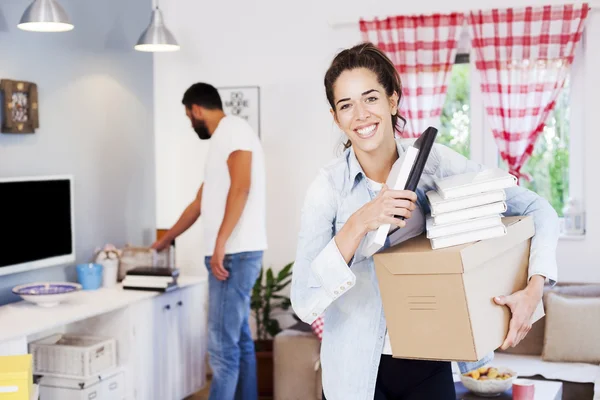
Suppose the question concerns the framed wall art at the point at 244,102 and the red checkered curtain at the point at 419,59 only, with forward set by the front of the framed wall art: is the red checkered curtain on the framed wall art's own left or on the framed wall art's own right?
on the framed wall art's own left

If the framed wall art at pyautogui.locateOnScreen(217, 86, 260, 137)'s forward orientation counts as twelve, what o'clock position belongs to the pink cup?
The pink cup is roughly at 11 o'clock from the framed wall art.

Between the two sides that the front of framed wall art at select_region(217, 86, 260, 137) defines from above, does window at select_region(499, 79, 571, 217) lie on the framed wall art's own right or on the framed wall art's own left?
on the framed wall art's own left

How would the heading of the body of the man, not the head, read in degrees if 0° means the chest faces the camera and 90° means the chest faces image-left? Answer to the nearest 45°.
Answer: approximately 90°

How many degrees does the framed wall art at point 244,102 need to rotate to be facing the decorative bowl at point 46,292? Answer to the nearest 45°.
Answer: approximately 45° to its right

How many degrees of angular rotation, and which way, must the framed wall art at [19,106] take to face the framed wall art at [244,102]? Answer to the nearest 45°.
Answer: approximately 90° to its left

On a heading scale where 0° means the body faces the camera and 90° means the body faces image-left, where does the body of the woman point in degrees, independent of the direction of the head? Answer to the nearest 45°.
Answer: approximately 0°

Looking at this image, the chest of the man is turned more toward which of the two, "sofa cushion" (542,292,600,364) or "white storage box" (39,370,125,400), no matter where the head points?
the white storage box
